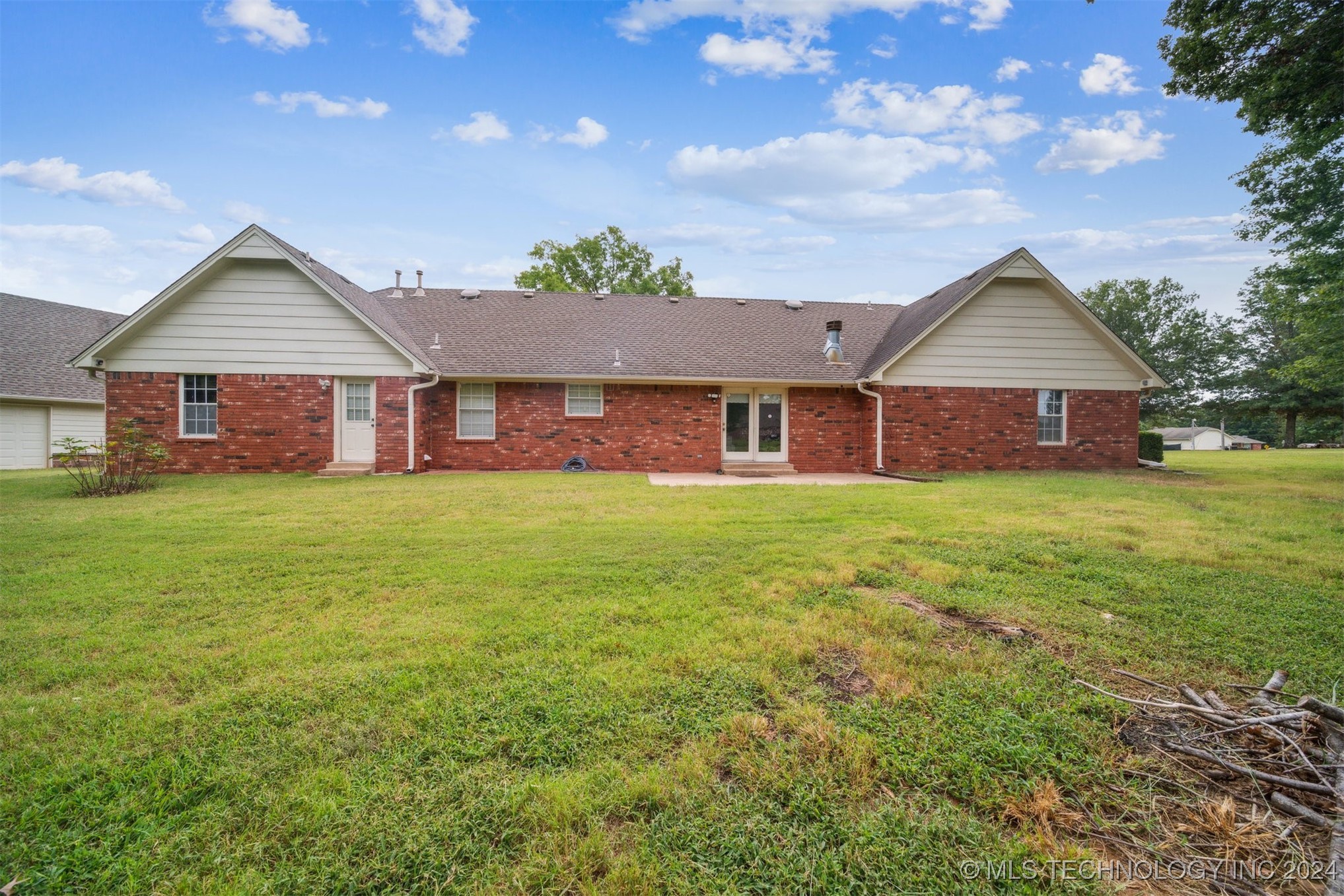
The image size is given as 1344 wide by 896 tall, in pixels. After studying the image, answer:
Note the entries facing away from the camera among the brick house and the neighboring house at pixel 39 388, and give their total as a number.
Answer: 1

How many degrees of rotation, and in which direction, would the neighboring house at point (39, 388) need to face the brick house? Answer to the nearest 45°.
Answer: approximately 45° to its left

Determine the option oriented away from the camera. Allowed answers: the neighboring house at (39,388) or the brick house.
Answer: the brick house

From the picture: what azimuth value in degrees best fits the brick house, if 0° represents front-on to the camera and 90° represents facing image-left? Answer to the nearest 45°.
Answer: approximately 180°

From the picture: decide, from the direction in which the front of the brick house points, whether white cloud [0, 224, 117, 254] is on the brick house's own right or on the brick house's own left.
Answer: on the brick house's own left

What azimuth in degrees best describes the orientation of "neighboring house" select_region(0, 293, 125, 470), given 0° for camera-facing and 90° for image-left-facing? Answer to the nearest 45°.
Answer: approximately 0°

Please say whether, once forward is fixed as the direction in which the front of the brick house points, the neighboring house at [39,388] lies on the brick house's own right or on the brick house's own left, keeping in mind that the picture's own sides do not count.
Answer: on the brick house's own left

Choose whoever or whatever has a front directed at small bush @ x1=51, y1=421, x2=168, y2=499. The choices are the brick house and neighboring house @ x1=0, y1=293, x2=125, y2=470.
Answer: the neighboring house
